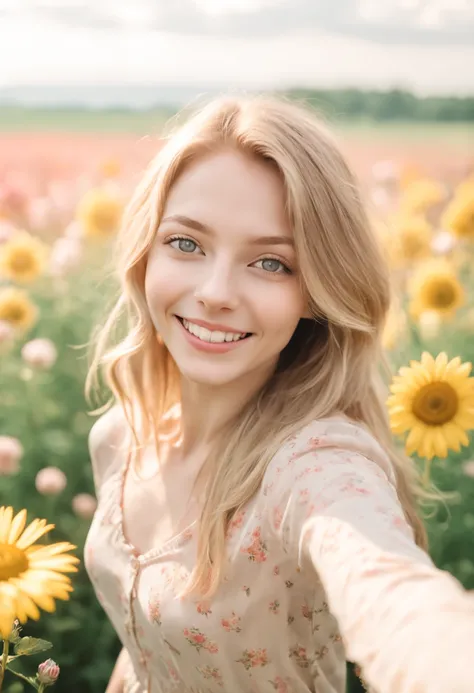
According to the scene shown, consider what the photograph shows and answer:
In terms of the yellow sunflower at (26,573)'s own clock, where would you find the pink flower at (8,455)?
The pink flower is roughly at 6 o'clock from the yellow sunflower.

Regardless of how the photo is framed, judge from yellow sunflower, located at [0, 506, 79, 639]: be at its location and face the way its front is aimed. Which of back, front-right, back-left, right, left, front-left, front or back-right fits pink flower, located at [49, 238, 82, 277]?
back

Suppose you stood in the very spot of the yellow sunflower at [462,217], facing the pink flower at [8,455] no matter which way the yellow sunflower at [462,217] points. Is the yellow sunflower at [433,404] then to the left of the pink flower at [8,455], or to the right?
left

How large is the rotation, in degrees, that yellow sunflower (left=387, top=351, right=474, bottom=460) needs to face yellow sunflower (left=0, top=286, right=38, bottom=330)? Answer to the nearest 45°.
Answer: approximately 135° to its right

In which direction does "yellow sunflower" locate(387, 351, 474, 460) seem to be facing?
toward the camera

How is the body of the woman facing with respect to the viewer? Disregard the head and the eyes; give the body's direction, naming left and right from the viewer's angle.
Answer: facing the viewer and to the left of the viewer

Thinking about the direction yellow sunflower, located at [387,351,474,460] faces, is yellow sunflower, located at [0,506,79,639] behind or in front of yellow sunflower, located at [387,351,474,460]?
in front

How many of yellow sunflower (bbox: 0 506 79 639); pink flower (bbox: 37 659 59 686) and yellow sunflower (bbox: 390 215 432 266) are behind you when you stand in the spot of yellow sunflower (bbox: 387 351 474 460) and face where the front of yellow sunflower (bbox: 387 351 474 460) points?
1

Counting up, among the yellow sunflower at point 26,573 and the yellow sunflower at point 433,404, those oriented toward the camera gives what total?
2

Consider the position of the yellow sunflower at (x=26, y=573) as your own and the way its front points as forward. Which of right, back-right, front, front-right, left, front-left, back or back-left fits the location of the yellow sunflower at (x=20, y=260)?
back

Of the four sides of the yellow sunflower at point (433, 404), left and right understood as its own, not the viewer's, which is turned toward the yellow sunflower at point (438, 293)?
back

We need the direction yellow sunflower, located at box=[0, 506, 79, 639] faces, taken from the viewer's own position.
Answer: facing the viewer

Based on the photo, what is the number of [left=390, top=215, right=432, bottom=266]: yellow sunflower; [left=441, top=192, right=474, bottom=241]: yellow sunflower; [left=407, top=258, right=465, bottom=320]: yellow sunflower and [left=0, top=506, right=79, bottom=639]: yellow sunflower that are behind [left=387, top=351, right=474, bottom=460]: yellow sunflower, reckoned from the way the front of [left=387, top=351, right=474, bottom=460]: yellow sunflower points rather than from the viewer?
3
